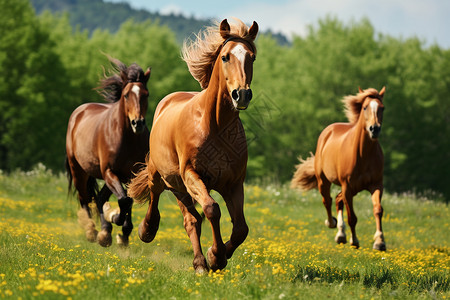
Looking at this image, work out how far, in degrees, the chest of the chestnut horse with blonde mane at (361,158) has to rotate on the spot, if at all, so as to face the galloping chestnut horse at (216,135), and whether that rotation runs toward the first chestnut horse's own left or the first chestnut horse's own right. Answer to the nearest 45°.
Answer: approximately 45° to the first chestnut horse's own right

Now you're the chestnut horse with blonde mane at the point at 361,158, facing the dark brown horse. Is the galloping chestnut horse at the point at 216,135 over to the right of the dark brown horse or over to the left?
left

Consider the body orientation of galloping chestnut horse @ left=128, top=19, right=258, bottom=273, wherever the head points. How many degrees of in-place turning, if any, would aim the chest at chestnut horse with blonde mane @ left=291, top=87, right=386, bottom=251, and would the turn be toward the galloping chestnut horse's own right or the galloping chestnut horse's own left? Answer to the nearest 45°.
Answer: approximately 90° to the galloping chestnut horse's own left

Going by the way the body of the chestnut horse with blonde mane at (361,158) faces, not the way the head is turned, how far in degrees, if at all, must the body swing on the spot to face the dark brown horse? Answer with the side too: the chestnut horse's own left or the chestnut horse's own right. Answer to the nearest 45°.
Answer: approximately 90° to the chestnut horse's own right

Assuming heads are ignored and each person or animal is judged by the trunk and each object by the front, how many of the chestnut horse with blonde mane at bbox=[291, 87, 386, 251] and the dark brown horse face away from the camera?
0

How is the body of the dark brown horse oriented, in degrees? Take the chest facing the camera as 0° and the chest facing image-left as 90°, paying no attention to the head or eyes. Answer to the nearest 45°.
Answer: approximately 315°

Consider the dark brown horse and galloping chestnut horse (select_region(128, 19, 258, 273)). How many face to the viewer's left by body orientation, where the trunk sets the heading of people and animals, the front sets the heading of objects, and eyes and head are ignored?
0

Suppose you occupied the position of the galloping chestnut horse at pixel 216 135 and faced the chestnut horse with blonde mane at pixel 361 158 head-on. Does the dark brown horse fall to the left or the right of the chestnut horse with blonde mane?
left

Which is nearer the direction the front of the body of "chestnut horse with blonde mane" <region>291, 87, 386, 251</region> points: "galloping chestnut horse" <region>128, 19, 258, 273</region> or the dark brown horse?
the galloping chestnut horse

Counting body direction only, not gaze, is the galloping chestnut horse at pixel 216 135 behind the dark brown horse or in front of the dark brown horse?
in front
